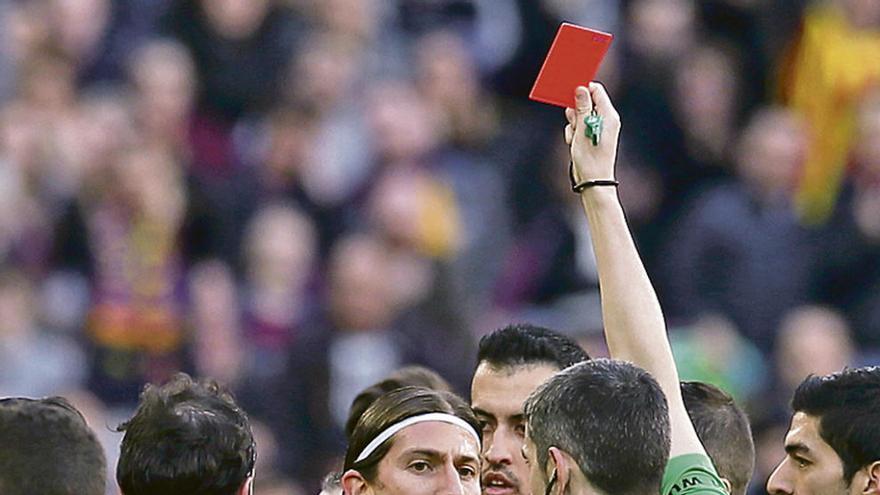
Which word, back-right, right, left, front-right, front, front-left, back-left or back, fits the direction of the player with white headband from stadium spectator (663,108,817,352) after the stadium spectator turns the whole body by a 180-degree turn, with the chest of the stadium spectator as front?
back-left
